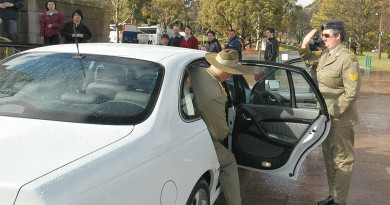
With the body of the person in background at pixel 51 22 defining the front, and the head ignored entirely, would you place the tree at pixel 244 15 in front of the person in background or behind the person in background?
behind

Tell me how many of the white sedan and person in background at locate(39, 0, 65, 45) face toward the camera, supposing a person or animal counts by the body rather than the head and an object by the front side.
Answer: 1

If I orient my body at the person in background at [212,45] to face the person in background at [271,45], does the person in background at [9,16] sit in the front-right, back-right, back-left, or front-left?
back-right

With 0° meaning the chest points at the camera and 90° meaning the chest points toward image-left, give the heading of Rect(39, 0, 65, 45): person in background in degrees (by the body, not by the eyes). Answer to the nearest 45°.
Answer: approximately 0°

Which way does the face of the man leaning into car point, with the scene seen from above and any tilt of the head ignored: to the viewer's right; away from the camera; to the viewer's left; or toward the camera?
to the viewer's right

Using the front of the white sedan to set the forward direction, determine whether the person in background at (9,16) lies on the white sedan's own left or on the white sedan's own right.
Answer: on the white sedan's own left

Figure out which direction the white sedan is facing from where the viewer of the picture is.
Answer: facing away from the viewer and to the right of the viewer
